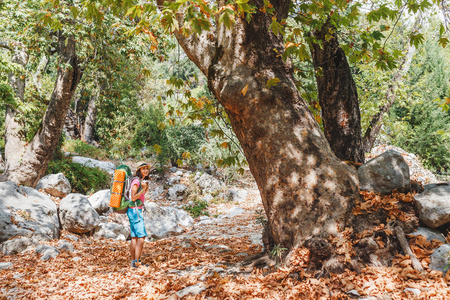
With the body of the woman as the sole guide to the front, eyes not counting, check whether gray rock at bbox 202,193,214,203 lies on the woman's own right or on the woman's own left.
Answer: on the woman's own left

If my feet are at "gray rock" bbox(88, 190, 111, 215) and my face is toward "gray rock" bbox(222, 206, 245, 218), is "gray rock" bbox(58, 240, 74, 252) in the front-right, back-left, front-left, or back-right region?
back-right

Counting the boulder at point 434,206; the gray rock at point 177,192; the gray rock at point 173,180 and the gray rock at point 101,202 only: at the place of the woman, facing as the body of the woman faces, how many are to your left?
3

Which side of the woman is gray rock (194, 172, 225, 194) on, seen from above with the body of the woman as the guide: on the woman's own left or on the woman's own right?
on the woman's own left

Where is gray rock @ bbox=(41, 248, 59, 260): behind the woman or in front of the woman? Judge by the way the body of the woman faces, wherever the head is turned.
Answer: behind
